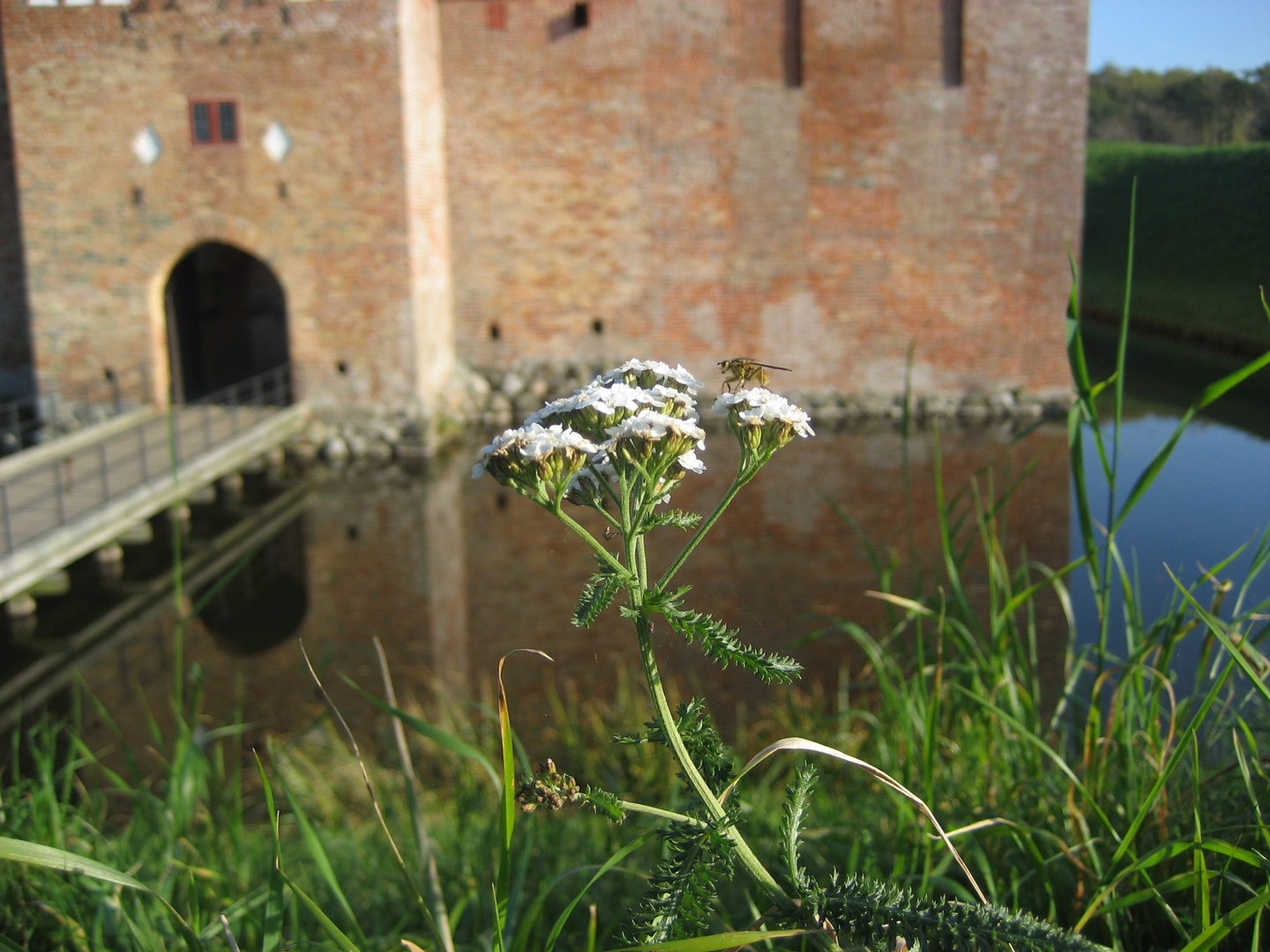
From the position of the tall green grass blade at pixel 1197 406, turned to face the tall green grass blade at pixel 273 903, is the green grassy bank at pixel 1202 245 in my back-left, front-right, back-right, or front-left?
back-right

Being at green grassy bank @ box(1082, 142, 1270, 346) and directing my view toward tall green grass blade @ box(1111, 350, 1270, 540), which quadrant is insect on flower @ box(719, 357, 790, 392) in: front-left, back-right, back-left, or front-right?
front-right

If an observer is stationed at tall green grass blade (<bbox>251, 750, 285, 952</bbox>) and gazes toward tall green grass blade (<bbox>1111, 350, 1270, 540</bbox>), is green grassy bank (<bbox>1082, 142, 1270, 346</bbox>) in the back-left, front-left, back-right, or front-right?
front-left

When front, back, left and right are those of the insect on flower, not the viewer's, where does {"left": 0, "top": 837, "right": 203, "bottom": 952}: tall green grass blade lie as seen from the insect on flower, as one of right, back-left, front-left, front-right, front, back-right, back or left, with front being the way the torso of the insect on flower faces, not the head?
front-left

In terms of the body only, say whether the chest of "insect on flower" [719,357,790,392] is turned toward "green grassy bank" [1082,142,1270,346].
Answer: no

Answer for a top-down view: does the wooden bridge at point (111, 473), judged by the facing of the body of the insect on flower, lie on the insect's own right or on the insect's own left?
on the insect's own right

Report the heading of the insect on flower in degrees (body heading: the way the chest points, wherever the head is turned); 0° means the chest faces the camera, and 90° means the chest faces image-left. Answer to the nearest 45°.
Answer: approximately 90°
